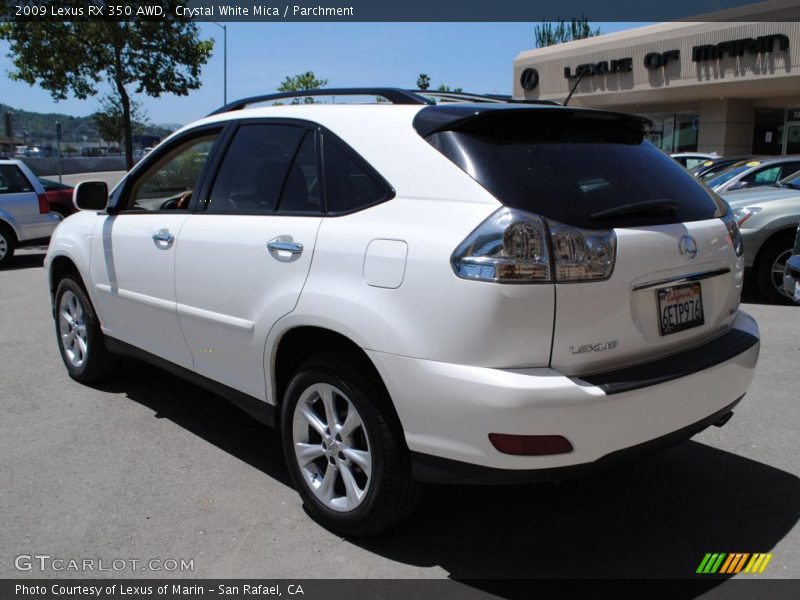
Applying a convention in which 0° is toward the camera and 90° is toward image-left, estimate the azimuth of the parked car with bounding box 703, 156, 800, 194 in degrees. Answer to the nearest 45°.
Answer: approximately 45°

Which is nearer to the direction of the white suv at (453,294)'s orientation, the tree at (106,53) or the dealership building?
the tree

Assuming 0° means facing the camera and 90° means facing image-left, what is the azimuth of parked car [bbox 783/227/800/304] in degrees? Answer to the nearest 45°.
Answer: approximately 45°

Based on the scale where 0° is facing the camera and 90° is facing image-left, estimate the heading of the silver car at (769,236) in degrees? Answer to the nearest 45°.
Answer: approximately 45°

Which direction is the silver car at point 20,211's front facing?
to the viewer's left

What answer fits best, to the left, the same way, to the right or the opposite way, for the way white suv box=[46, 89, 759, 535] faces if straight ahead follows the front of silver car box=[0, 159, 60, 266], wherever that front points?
to the right

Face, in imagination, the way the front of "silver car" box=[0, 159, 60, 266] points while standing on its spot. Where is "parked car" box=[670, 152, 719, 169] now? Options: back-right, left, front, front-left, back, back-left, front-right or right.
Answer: back

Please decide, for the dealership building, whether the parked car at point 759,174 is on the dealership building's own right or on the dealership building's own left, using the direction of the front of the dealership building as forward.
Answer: on the dealership building's own left

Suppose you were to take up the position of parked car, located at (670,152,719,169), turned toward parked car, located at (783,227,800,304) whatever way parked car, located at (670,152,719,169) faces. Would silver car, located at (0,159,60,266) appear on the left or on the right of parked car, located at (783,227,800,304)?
right
